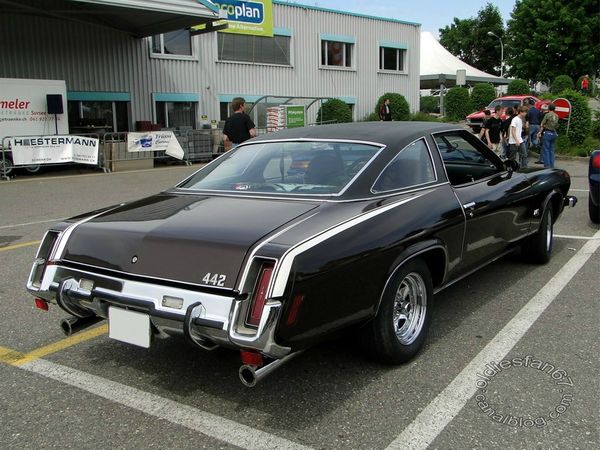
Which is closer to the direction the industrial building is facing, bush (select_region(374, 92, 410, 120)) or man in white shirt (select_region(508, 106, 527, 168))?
the man in white shirt

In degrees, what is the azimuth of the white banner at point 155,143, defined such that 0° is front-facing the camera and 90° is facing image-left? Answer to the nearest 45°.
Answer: approximately 0°

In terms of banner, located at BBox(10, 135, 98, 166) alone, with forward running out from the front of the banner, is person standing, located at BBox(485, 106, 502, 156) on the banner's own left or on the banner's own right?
on the banner's own left

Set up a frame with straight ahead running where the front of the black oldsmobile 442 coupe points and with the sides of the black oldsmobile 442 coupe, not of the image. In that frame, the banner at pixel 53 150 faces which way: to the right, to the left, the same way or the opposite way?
to the right

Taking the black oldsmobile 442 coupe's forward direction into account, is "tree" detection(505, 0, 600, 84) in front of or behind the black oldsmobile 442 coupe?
in front

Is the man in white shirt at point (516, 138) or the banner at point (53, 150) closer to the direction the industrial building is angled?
the man in white shirt

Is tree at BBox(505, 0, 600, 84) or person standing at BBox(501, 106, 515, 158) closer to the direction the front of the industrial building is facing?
the person standing

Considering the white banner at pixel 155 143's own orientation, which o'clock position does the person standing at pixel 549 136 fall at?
The person standing is roughly at 10 o'clock from the white banner.

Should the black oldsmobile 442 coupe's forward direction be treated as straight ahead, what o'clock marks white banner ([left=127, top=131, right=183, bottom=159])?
The white banner is roughly at 10 o'clock from the black oldsmobile 442 coupe.

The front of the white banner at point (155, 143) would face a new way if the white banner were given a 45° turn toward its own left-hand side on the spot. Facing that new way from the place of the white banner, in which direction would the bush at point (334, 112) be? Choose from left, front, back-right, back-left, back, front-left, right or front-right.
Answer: left

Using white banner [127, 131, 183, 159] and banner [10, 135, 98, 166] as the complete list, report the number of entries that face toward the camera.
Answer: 2
